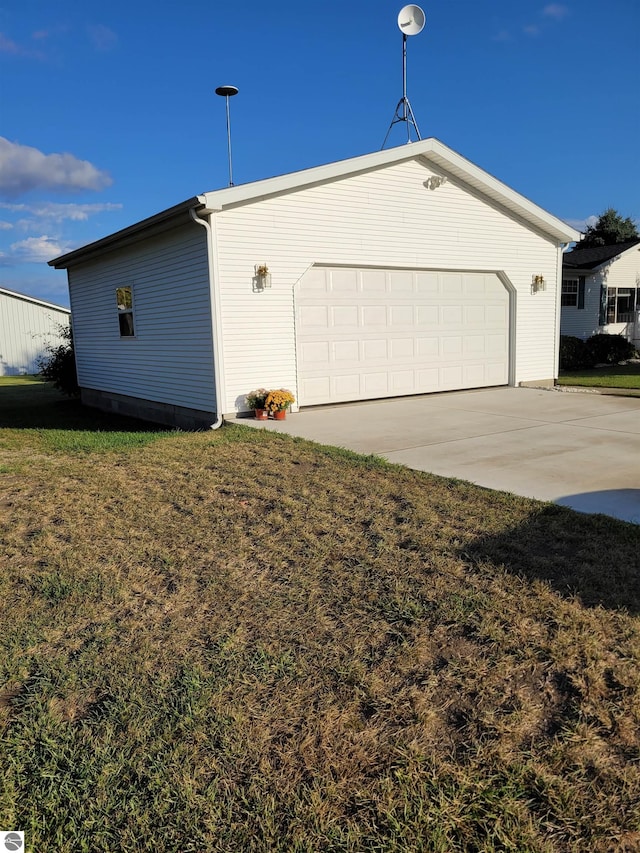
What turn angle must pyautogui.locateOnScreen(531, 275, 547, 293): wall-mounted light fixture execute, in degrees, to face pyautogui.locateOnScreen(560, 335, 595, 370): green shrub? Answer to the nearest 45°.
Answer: approximately 135° to its left

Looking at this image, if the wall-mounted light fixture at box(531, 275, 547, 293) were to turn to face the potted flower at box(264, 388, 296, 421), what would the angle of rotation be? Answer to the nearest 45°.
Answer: approximately 90° to its right

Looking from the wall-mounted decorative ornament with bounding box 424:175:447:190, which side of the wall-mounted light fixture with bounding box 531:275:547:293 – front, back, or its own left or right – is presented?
right

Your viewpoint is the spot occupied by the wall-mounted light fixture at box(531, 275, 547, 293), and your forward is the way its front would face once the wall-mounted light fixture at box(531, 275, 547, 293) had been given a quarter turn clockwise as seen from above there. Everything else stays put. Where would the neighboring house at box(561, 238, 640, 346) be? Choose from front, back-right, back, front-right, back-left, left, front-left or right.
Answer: back-right

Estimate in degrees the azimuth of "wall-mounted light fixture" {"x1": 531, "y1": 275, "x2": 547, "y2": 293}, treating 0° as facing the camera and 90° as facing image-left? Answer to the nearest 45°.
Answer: approximately 315°

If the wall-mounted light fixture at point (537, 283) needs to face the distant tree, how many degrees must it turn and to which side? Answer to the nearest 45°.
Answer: approximately 135° to its left

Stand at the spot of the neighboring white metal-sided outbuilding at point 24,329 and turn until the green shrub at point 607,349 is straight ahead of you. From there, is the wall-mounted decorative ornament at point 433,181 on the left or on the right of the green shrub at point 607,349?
right

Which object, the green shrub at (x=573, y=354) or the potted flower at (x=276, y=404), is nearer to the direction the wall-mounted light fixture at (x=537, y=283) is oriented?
the potted flower

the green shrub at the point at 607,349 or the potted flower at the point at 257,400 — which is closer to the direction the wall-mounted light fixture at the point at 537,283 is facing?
the potted flower
